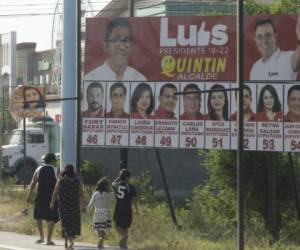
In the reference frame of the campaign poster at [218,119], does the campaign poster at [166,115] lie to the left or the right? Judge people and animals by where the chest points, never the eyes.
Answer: on its right

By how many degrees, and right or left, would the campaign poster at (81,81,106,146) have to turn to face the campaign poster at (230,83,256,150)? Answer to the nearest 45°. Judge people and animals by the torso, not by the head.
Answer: approximately 90° to its left

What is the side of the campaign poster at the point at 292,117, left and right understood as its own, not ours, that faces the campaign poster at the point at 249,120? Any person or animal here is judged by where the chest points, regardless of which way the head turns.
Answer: right

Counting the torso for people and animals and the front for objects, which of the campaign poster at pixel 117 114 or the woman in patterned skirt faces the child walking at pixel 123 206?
the campaign poster

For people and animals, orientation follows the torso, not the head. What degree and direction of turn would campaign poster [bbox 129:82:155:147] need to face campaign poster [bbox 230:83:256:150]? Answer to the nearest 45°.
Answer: approximately 90° to its left

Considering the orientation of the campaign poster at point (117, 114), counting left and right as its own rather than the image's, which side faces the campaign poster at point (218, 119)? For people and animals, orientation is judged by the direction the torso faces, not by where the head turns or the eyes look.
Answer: left

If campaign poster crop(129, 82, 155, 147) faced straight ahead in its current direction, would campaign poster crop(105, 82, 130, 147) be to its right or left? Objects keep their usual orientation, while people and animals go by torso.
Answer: on its right

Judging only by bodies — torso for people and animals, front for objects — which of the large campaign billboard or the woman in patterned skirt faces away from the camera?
the woman in patterned skirt

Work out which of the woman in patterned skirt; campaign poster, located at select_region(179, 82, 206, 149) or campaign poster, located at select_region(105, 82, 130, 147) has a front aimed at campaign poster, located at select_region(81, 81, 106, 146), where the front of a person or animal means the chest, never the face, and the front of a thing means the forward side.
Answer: the woman in patterned skirt

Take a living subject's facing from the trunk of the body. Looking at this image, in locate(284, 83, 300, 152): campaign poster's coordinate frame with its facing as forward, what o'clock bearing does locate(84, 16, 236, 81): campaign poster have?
locate(84, 16, 236, 81): campaign poster is roughly at 3 o'clock from locate(284, 83, 300, 152): campaign poster.

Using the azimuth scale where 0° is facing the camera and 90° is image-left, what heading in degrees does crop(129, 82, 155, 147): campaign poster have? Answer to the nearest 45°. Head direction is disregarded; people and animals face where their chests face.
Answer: approximately 0°

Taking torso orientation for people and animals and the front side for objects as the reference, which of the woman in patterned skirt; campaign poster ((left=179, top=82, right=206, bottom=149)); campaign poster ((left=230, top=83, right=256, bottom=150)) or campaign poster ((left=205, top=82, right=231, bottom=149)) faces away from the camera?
the woman in patterned skirt

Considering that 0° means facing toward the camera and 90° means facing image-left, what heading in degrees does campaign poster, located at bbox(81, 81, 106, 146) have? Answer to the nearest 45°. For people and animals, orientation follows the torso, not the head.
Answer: approximately 0°

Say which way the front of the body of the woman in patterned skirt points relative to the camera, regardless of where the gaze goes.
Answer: away from the camera

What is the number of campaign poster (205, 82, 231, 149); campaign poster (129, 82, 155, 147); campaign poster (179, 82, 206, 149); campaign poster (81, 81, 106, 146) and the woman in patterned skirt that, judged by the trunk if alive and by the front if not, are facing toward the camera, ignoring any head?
4

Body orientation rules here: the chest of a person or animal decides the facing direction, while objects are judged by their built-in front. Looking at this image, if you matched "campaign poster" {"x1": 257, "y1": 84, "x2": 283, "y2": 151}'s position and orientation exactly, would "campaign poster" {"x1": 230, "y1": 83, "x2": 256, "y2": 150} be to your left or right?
on your right

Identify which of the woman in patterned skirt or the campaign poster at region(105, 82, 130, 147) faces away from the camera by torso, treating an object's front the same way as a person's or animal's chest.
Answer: the woman in patterned skirt
